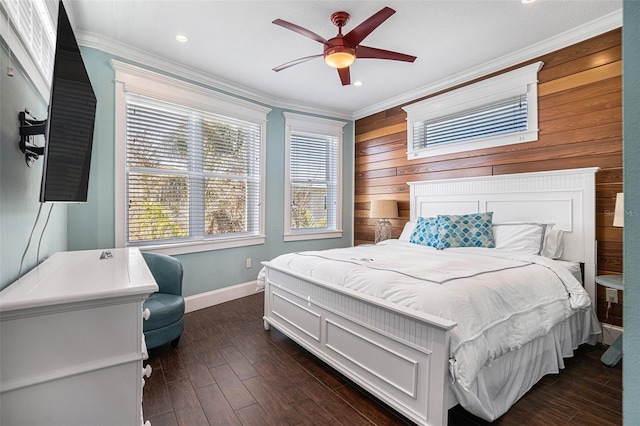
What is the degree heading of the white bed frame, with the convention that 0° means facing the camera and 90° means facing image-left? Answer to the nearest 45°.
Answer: approximately 45°

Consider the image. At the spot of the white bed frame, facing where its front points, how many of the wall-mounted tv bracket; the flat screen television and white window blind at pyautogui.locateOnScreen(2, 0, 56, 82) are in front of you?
3

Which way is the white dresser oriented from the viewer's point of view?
to the viewer's right

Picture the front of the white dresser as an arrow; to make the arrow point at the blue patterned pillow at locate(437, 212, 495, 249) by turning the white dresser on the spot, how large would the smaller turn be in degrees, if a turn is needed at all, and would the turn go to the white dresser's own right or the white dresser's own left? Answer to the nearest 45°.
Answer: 0° — it already faces it

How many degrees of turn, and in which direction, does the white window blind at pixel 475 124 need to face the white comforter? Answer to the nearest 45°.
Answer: approximately 45° to its left

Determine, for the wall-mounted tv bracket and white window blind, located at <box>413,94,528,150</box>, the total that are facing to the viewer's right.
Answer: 1

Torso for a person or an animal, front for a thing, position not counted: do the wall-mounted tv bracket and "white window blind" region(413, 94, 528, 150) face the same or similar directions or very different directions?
very different directions

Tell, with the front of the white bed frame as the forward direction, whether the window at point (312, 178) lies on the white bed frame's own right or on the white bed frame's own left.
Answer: on the white bed frame's own right

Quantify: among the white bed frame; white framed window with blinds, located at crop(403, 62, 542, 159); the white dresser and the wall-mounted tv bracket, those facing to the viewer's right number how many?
2

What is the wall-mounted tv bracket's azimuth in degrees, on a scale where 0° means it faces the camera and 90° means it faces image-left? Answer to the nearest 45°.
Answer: approximately 270°
